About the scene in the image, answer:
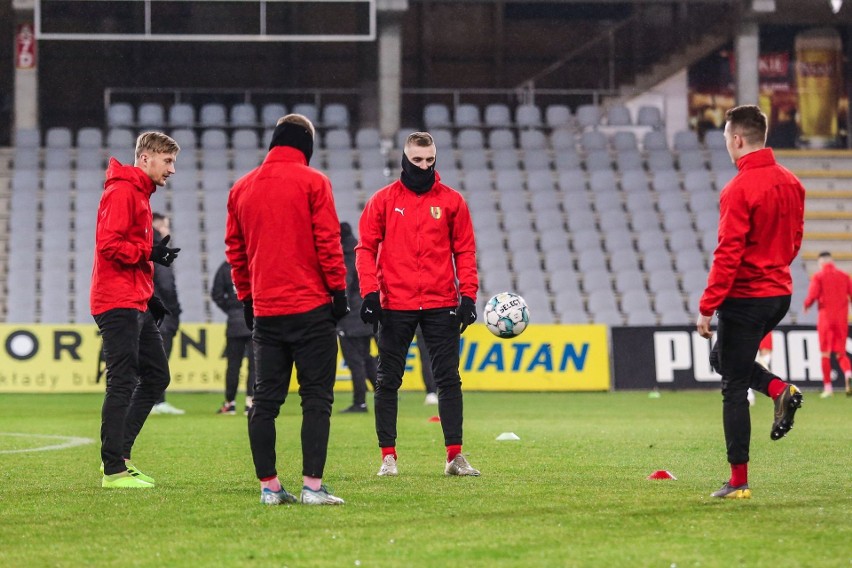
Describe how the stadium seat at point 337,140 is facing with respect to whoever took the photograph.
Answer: facing the viewer

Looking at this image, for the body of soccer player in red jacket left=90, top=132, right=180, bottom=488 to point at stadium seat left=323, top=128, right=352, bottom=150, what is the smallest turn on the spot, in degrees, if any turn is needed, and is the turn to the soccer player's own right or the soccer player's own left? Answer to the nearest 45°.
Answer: approximately 90° to the soccer player's own left

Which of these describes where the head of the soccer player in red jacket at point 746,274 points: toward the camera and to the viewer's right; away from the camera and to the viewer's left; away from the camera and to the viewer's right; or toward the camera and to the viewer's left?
away from the camera and to the viewer's left

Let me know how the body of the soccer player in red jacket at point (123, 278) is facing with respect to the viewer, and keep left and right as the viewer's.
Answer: facing to the right of the viewer

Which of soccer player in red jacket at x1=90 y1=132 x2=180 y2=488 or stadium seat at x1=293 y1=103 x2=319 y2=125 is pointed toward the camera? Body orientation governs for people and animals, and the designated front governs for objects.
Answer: the stadium seat

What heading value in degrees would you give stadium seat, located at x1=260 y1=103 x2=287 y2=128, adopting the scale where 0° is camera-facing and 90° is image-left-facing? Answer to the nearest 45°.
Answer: approximately 0°

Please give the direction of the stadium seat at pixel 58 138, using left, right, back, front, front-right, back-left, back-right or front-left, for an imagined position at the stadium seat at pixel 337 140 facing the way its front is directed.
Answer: right

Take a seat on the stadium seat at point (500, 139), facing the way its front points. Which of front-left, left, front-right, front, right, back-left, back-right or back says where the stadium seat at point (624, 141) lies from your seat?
left

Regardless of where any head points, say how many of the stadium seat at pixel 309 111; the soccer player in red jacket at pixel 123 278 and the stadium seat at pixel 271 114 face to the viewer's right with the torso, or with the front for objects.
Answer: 1

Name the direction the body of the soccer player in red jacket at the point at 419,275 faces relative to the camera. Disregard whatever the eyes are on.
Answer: toward the camera

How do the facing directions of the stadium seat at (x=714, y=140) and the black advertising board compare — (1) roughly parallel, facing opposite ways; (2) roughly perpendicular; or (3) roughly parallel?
roughly parallel

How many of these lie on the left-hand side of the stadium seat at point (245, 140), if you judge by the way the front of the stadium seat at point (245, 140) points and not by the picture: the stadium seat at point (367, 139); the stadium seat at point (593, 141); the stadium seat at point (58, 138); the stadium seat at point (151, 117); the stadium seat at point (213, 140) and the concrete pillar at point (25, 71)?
2

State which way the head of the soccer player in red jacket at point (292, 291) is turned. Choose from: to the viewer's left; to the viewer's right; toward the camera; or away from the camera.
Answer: away from the camera

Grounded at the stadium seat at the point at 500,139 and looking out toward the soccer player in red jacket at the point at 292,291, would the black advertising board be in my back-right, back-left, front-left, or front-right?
front-left
